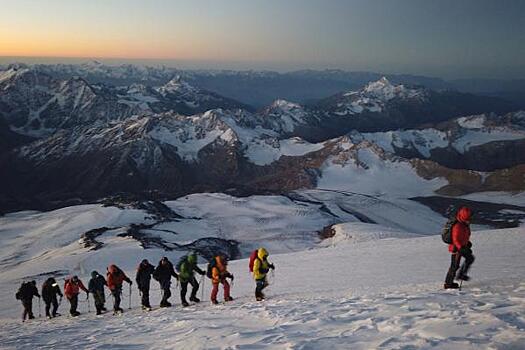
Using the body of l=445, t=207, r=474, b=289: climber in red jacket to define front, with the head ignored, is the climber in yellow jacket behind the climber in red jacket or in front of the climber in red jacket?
behind

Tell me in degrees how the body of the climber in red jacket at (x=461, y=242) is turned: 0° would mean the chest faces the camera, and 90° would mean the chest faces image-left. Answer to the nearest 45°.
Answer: approximately 270°
